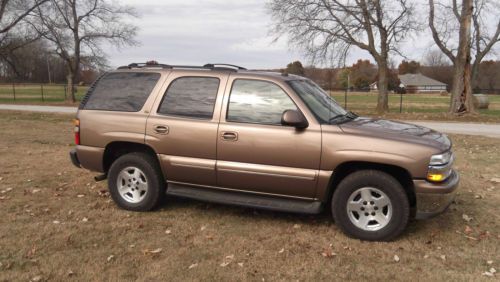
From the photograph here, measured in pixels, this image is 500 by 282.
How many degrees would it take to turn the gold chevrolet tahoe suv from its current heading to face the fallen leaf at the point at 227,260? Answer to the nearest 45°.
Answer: approximately 90° to its right

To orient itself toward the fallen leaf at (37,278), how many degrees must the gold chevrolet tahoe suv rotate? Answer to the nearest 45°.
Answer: approximately 135° to its right

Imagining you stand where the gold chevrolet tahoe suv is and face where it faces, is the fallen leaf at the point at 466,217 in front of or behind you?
in front

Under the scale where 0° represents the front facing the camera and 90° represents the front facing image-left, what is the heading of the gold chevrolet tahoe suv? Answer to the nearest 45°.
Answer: approximately 270°

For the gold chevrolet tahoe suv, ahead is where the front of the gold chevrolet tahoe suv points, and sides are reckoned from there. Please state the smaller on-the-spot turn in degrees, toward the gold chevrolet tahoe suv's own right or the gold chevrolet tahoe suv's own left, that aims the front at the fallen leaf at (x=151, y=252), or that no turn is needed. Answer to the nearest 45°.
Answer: approximately 135° to the gold chevrolet tahoe suv's own right

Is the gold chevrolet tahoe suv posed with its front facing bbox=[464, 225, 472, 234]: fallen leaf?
yes

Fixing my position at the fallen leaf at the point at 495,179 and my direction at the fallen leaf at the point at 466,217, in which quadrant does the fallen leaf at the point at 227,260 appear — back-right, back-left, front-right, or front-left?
front-right

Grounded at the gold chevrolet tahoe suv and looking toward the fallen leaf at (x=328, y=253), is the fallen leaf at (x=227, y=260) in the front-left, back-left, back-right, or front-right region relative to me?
front-right

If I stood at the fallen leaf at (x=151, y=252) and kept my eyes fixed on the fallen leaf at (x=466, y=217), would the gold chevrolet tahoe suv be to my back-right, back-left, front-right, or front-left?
front-left

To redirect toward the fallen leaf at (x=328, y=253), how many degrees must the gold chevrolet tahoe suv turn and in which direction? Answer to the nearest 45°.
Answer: approximately 45° to its right
